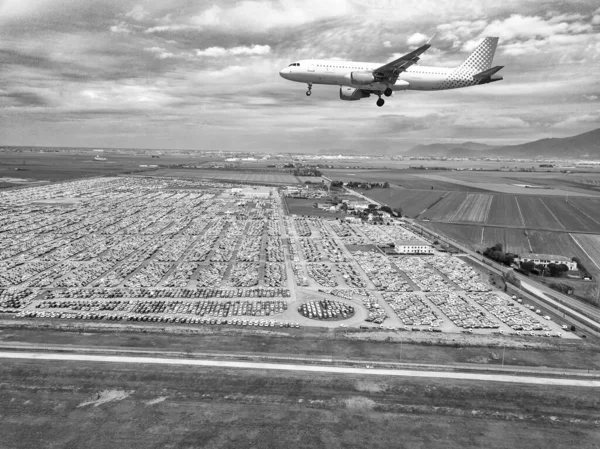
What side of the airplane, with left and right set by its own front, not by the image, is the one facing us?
left
